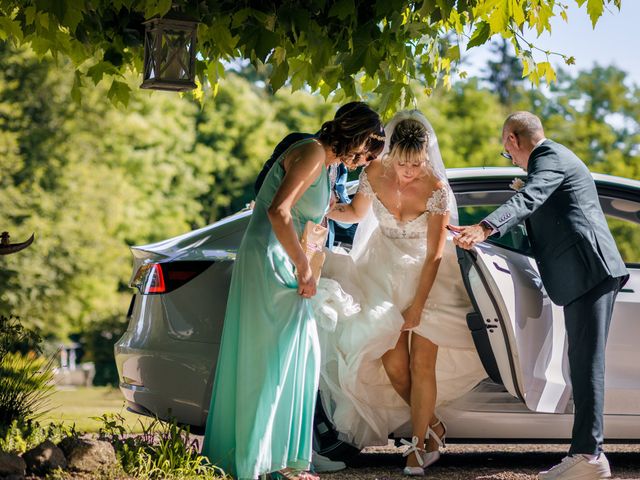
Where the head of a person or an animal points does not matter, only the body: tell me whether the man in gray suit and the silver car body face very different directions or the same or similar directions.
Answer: very different directions

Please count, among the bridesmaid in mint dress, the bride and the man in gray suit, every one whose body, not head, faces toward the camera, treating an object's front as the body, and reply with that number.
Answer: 1

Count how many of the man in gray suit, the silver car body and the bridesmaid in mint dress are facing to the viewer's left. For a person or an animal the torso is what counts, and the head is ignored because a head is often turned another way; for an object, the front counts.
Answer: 1

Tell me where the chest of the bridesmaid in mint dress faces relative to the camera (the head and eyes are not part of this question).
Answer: to the viewer's right

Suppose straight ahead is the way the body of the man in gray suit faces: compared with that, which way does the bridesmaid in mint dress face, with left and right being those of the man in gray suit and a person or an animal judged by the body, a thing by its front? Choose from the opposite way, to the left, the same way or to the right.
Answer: the opposite way

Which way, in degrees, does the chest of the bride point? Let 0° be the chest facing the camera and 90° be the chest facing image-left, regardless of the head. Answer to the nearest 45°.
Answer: approximately 0°

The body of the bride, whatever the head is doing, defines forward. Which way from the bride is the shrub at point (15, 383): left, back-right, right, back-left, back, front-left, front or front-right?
right

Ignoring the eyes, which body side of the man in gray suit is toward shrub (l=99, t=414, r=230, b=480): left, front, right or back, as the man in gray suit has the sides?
front

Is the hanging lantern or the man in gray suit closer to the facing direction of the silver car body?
the man in gray suit

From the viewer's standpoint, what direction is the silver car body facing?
to the viewer's right

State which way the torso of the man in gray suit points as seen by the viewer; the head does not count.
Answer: to the viewer's left
